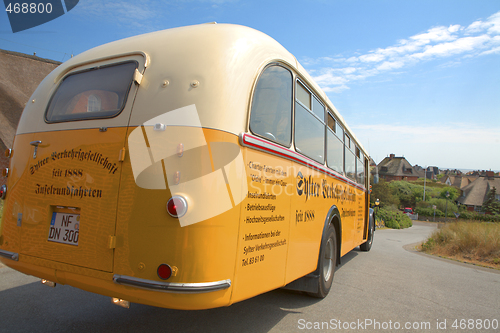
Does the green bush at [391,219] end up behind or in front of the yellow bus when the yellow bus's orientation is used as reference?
in front

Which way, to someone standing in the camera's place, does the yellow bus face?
facing away from the viewer and to the right of the viewer
